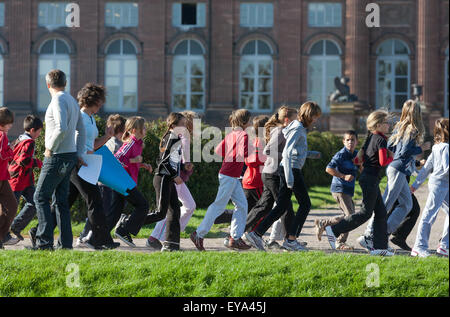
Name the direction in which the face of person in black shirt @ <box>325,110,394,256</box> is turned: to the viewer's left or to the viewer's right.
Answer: to the viewer's right

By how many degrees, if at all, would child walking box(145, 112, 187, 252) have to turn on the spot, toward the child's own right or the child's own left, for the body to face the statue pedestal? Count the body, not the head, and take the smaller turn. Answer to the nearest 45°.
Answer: approximately 90° to the child's own left

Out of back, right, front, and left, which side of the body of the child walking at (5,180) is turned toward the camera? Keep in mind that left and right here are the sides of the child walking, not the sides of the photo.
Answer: right

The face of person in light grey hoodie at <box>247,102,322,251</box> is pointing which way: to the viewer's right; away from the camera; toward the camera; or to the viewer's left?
to the viewer's right

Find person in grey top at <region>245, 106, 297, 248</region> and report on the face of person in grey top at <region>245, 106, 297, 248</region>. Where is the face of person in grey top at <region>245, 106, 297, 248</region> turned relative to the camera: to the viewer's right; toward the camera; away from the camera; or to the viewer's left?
to the viewer's right

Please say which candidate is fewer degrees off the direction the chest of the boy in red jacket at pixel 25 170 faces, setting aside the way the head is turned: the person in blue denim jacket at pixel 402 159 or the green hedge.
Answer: the person in blue denim jacket
